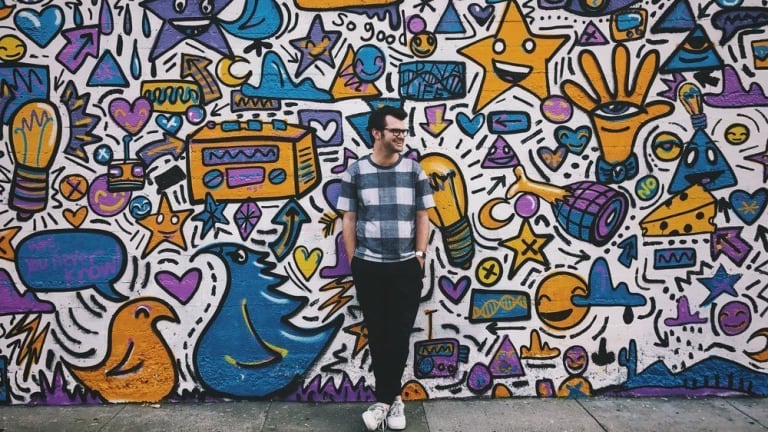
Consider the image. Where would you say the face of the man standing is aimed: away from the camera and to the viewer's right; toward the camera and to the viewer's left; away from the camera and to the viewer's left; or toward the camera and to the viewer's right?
toward the camera and to the viewer's right

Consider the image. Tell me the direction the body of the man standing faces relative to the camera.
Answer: toward the camera
